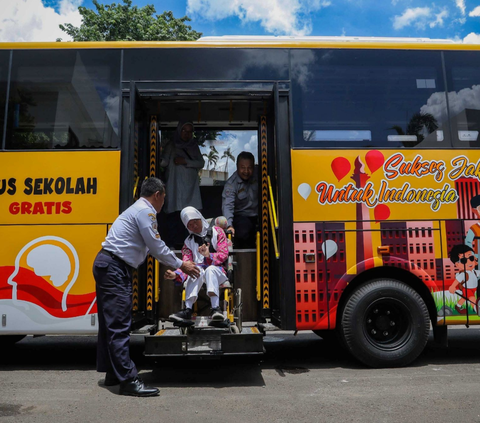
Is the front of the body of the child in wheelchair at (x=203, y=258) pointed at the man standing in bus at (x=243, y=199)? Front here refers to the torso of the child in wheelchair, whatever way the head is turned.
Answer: no

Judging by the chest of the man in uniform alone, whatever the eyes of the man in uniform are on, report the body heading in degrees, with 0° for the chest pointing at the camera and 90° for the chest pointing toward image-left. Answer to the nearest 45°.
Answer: approximately 270°

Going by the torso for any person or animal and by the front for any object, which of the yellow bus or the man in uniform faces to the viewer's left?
the yellow bus

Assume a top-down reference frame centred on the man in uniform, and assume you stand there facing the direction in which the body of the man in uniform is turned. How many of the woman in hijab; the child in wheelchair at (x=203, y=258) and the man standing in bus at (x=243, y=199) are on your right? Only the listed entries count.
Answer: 0

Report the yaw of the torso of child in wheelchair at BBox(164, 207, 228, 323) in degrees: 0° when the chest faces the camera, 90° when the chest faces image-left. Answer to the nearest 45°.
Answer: approximately 45°

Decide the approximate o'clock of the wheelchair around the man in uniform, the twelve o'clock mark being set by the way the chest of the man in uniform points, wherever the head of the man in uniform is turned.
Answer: The wheelchair is roughly at 11 o'clock from the man in uniform.

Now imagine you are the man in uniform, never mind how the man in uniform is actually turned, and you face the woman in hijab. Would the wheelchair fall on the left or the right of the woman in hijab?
right

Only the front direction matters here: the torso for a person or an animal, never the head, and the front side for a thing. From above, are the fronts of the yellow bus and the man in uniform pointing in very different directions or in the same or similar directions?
very different directions

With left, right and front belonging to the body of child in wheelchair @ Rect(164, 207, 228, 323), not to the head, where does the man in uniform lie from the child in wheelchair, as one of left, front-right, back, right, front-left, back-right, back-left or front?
front

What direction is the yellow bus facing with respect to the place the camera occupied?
facing to the left of the viewer

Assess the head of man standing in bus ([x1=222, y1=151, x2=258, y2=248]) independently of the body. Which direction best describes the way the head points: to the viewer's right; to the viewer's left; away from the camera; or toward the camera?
toward the camera
